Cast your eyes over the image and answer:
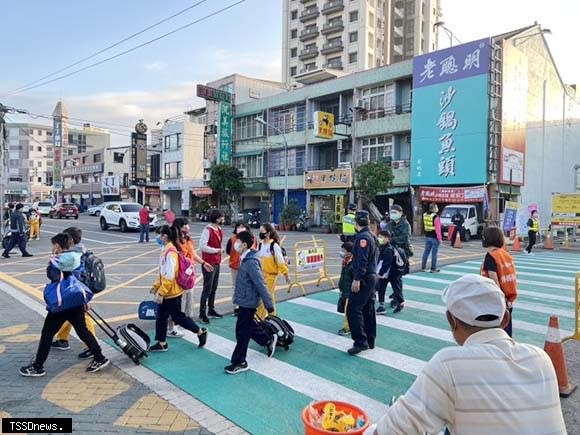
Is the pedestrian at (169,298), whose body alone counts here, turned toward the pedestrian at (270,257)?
no

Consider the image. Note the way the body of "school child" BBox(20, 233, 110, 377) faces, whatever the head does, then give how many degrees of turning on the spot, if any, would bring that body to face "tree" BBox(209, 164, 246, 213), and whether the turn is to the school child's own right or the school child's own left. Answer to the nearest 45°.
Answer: approximately 90° to the school child's own right

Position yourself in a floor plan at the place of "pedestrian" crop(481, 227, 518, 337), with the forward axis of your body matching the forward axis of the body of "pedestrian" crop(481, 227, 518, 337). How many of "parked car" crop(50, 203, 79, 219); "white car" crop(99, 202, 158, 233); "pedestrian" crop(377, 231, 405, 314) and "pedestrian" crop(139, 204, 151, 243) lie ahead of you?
4

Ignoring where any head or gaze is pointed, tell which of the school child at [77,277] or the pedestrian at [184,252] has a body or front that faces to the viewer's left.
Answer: the school child

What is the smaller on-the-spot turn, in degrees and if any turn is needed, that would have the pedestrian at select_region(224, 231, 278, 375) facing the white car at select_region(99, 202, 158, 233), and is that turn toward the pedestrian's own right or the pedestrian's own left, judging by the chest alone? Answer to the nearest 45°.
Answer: approximately 90° to the pedestrian's own right

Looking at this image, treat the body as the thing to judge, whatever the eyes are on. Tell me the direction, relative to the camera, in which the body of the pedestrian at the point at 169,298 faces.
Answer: to the viewer's left

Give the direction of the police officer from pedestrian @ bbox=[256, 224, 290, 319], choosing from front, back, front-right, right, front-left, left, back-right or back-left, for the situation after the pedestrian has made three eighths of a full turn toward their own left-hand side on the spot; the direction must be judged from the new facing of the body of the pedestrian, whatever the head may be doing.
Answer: front-right

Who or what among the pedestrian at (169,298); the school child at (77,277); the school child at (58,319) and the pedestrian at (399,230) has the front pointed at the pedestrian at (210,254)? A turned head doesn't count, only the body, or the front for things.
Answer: the pedestrian at (399,230)

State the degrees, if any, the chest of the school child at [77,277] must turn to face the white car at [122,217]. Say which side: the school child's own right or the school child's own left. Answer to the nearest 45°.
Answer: approximately 90° to the school child's own right

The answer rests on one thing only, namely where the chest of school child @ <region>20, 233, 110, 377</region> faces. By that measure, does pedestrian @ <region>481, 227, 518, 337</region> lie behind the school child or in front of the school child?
behind

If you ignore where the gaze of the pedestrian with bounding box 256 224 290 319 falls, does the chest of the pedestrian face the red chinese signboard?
no

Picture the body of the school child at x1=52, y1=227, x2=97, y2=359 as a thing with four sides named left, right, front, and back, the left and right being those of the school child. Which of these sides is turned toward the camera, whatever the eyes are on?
left

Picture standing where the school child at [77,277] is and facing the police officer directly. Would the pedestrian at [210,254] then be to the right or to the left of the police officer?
left

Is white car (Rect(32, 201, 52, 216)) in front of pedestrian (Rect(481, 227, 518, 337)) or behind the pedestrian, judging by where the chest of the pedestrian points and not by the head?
in front
